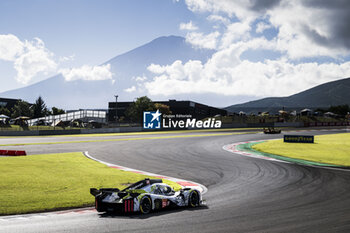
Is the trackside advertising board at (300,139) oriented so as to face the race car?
yes

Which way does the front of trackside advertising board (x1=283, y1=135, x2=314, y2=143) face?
toward the camera

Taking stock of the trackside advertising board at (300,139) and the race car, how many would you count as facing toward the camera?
1

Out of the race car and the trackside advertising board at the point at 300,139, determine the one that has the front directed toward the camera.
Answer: the trackside advertising board

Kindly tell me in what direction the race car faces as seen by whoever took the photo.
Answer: facing away from the viewer and to the right of the viewer

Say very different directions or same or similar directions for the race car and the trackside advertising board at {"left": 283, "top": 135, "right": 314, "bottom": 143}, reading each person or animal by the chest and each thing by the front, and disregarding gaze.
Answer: very different directions

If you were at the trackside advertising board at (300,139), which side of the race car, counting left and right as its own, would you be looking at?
front
